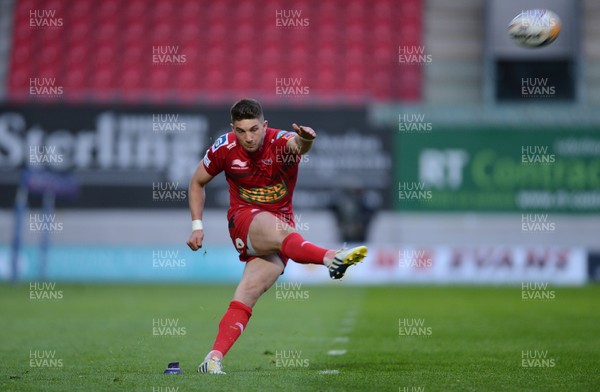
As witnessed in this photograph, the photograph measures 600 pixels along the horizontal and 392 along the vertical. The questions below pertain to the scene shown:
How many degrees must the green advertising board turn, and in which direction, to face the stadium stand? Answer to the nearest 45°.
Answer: approximately 90° to its right

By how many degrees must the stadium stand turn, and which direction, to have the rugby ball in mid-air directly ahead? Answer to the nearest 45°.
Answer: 0° — it already faces it

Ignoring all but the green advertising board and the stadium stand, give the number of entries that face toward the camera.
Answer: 2

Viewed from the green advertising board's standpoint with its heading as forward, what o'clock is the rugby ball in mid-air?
The rugby ball in mid-air is roughly at 12 o'clock from the green advertising board.

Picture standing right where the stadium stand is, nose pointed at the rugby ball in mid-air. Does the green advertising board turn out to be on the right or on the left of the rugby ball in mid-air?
left

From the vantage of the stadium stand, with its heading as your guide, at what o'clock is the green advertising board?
The green advertising board is roughly at 10 o'clock from the stadium stand.

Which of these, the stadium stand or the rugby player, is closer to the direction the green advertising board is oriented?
the rugby player

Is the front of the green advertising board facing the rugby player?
yes

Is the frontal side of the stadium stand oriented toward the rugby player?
yes
